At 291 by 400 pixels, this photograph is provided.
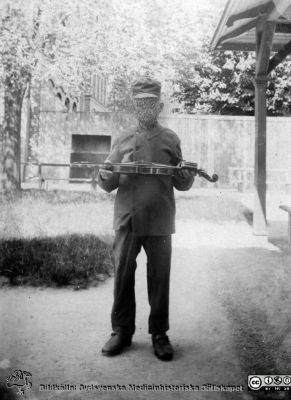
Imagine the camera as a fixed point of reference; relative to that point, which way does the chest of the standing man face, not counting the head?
toward the camera

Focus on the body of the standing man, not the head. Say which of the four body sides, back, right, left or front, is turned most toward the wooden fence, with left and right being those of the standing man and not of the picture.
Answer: back

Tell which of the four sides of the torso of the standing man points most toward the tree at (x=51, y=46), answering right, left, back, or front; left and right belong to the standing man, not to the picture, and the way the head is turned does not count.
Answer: back
